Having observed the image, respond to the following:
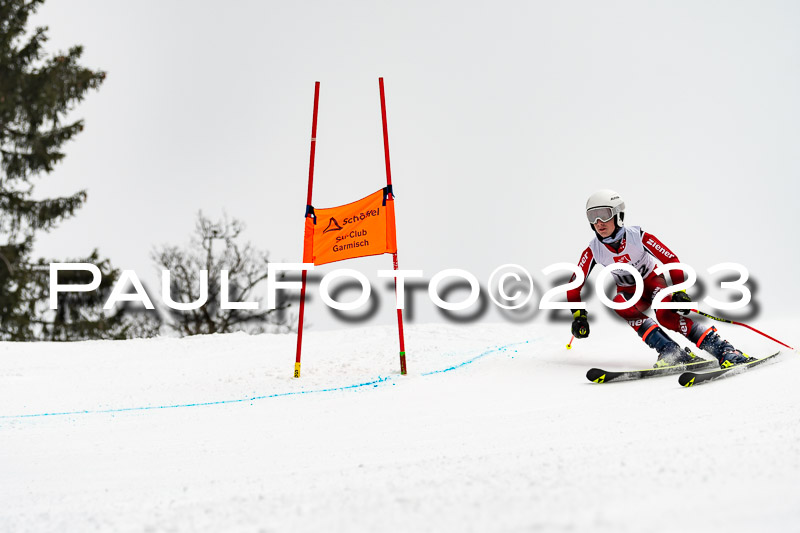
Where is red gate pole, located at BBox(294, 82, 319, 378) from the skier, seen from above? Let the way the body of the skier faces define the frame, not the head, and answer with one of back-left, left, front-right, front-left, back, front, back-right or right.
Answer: front-right

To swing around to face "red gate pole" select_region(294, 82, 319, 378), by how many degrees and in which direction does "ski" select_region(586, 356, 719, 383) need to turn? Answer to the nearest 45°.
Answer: approximately 45° to its right

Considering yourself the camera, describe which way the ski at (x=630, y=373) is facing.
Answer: facing the viewer and to the left of the viewer

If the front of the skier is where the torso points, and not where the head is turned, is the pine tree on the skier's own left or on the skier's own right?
on the skier's own right

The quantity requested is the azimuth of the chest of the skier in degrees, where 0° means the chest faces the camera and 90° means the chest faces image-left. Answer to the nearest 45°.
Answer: approximately 45°

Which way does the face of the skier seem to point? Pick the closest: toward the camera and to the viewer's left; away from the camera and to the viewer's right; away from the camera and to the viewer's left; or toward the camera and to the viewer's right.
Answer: toward the camera and to the viewer's left
